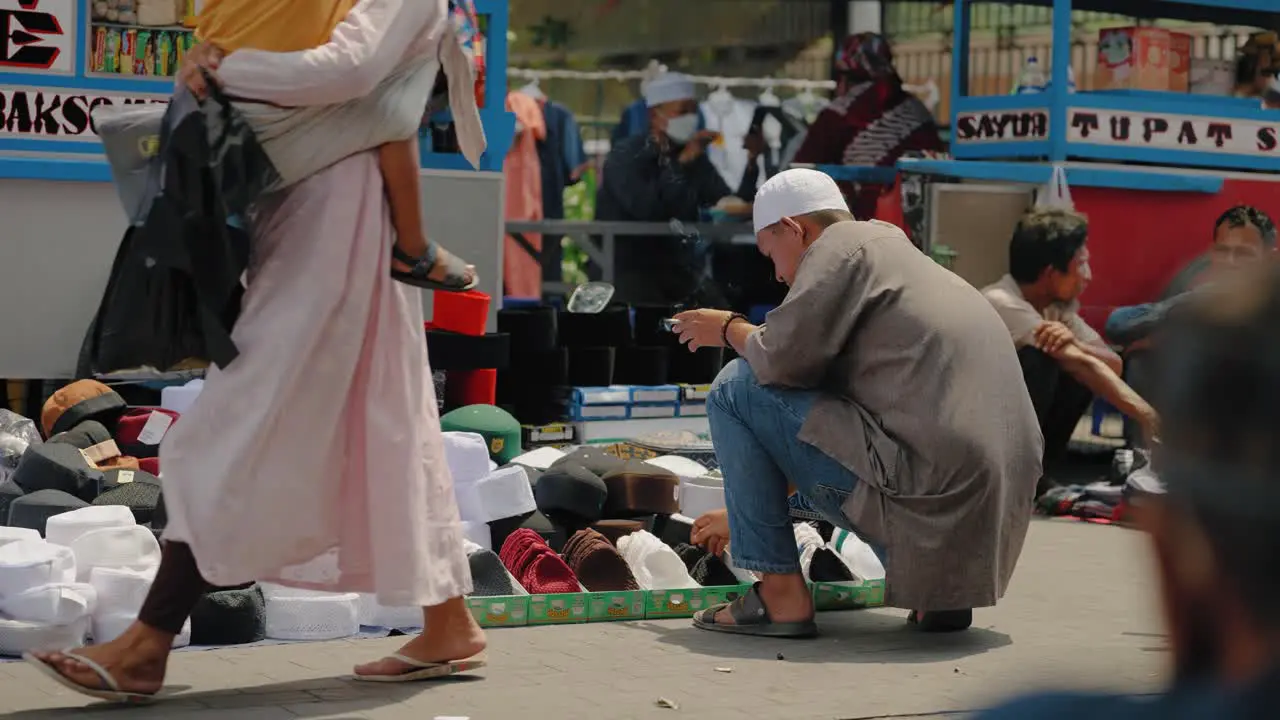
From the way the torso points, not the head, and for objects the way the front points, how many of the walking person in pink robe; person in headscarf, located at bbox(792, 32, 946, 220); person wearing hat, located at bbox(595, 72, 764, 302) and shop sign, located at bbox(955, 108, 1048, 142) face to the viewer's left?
1

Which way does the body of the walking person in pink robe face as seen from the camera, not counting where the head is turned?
to the viewer's left

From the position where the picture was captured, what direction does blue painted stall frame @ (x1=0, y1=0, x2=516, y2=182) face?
facing the viewer

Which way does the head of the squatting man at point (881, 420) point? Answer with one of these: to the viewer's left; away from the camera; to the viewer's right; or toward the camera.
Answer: to the viewer's left

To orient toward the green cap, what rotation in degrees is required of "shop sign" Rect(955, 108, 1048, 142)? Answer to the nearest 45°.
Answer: approximately 45° to its right

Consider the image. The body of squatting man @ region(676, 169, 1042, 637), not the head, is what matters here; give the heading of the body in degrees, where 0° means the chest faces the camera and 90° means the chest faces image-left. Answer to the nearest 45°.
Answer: approximately 90°

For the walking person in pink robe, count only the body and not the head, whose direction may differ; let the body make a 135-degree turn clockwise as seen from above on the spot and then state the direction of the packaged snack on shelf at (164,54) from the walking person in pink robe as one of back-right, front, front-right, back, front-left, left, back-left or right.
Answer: front-left

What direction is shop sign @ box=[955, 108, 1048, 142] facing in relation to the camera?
toward the camera
